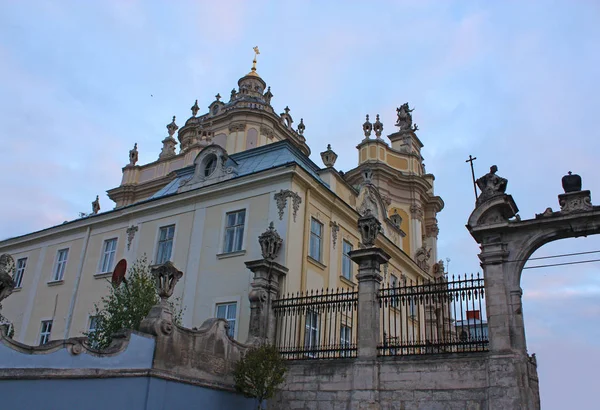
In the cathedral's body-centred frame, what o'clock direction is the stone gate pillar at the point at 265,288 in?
The stone gate pillar is roughly at 4 o'clock from the cathedral.

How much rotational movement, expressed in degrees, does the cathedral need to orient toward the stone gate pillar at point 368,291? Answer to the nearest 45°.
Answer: approximately 90° to its right

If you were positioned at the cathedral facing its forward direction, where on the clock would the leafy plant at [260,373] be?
The leafy plant is roughly at 4 o'clock from the cathedral.

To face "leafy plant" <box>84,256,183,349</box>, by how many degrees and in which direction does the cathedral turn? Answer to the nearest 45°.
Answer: approximately 180°

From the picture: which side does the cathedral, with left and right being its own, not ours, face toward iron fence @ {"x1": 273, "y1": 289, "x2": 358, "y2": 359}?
right
